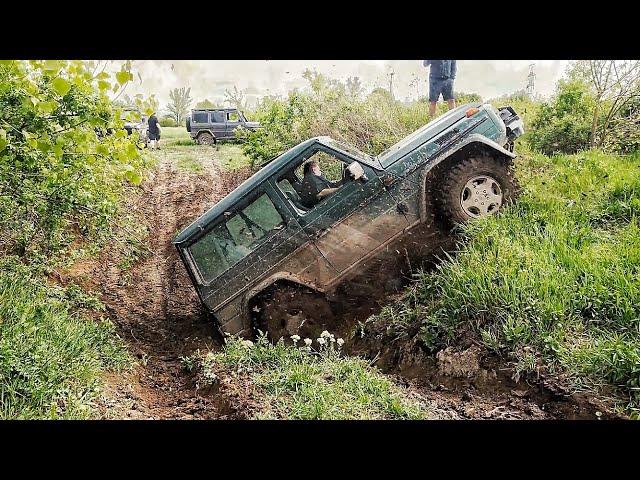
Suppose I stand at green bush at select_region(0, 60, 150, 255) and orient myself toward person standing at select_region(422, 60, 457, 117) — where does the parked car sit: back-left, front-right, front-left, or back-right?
front-left

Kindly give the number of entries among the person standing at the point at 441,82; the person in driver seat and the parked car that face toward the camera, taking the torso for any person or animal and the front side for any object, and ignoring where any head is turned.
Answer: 1

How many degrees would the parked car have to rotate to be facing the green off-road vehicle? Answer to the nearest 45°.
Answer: approximately 90° to its right

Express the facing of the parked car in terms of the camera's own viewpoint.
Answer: facing to the right of the viewer

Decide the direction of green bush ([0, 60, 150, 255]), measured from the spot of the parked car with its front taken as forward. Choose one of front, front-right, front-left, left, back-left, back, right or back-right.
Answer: right

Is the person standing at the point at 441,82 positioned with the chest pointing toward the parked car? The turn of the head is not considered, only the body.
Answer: no

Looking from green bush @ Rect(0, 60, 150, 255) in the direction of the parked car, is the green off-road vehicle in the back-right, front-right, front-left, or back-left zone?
front-right

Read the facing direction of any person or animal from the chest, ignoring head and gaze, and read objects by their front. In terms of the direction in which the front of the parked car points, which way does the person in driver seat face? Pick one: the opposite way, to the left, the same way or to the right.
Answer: the same way

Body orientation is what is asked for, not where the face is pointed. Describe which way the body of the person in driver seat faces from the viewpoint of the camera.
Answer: to the viewer's right

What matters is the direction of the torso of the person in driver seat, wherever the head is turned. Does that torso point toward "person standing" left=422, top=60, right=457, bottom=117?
no

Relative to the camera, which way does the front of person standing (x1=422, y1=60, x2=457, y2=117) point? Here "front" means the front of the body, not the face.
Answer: toward the camera

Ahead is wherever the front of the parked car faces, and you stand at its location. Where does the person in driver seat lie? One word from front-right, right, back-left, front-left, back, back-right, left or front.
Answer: right

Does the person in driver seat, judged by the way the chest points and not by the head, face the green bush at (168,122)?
no
